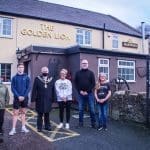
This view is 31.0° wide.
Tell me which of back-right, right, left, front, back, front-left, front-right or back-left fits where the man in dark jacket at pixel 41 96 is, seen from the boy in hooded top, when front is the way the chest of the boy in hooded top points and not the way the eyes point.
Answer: left

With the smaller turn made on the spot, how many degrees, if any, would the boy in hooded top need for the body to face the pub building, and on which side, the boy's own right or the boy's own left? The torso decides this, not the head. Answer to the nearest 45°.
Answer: approximately 180°

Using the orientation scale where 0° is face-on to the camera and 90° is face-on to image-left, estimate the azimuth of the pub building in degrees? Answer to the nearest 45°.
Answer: approximately 315°

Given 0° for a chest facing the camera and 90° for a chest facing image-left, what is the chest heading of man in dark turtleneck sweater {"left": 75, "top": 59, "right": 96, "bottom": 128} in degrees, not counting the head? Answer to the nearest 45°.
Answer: approximately 0°

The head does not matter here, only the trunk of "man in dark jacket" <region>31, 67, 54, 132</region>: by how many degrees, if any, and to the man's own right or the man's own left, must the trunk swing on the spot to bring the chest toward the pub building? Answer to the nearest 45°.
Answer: approximately 180°

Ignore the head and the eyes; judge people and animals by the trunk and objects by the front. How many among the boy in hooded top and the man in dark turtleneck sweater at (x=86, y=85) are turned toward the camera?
2

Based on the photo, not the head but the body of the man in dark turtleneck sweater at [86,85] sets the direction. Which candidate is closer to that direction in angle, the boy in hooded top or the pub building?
the boy in hooded top

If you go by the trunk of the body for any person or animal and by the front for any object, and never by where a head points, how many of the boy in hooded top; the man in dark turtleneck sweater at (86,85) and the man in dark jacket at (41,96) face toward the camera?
3

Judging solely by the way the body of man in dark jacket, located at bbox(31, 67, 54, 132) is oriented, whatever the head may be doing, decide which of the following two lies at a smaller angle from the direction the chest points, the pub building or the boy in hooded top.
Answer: the boy in hooded top

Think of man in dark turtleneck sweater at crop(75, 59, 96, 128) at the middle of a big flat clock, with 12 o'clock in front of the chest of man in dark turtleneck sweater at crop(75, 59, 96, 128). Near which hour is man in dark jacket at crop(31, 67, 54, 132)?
man in dark jacket at crop(31, 67, 54, 132) is roughly at 2 o'clock from man in dark turtleneck sweater at crop(75, 59, 96, 128).

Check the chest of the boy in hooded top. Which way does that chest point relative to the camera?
toward the camera

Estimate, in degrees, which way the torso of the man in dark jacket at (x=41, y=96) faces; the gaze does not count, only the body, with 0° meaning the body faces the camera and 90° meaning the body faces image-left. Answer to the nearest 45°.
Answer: approximately 0°
